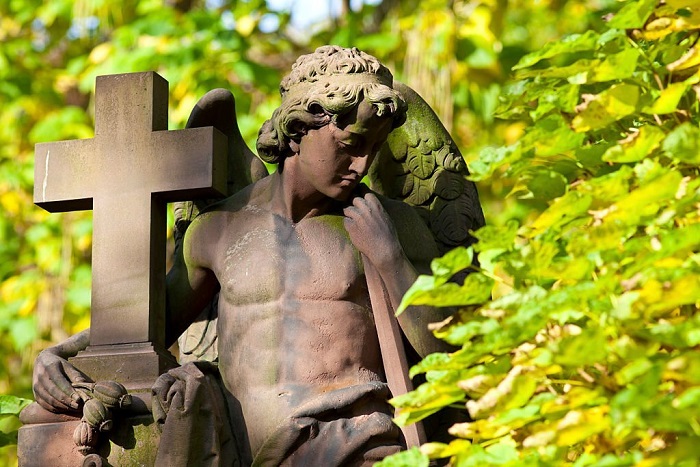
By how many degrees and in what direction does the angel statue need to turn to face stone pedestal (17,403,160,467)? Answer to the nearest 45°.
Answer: approximately 90° to its right

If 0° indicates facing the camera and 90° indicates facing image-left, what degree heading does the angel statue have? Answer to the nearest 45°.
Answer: approximately 0°

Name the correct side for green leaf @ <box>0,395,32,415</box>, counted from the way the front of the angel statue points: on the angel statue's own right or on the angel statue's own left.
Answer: on the angel statue's own right
